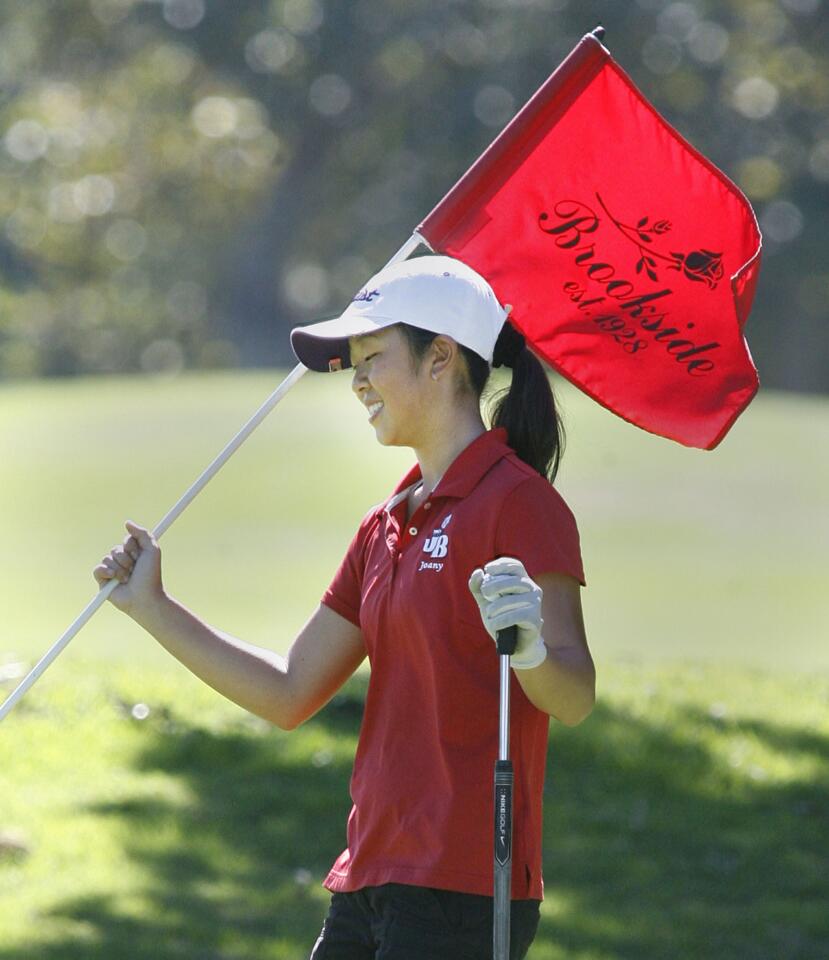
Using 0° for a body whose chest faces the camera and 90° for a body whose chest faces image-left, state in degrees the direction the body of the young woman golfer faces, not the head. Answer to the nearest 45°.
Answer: approximately 45°

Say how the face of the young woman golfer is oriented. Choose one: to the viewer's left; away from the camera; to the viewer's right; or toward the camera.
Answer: to the viewer's left
